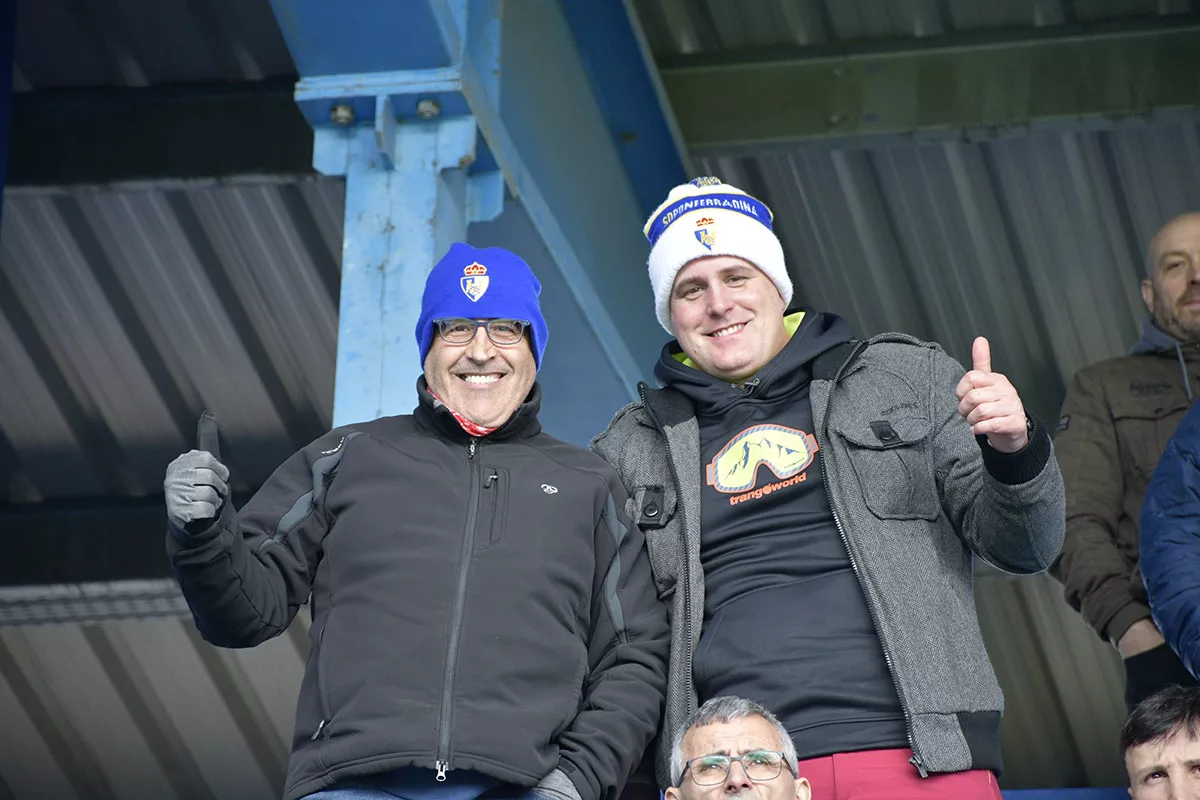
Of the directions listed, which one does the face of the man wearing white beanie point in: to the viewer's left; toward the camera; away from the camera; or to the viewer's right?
toward the camera

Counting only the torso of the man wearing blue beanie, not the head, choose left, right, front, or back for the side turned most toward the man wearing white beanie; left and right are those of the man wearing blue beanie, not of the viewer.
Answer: left

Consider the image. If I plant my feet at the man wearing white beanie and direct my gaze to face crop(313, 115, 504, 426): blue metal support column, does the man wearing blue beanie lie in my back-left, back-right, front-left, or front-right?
front-left

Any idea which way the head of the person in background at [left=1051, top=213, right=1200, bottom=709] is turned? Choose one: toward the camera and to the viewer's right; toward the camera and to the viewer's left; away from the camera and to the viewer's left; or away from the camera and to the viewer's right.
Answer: toward the camera and to the viewer's right

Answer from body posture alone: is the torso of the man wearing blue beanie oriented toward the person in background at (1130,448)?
no

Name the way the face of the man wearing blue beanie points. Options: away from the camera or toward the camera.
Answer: toward the camera

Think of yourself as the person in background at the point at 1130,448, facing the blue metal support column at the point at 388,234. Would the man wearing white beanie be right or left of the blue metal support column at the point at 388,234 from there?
left

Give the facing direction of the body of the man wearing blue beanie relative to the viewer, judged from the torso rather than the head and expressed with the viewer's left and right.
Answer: facing the viewer

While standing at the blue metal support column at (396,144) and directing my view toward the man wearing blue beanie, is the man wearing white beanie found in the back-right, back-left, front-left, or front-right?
front-left
